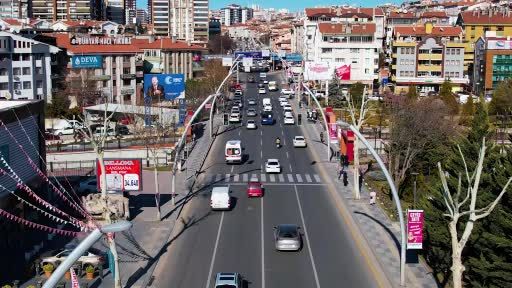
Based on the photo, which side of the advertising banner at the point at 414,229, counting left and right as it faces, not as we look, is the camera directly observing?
front

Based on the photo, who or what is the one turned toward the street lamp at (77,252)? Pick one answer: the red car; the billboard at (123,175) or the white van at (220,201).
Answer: the billboard

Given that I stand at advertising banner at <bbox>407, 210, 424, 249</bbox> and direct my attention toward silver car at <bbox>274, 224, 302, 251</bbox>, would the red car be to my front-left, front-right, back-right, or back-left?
front-right

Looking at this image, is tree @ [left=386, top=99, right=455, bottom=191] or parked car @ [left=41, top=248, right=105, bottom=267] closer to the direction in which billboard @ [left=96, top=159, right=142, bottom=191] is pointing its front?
the parked car

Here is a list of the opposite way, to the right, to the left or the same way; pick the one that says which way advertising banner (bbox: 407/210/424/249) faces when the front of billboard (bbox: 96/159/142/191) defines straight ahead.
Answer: the same way

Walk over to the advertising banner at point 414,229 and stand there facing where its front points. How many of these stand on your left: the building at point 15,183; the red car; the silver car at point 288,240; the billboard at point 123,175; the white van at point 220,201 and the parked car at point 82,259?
0

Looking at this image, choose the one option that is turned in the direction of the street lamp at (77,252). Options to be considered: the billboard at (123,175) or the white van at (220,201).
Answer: the billboard

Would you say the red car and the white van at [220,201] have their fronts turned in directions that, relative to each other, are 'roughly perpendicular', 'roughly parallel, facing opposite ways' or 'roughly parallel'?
roughly parallel
